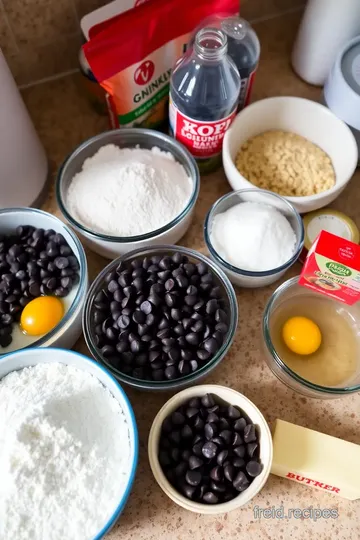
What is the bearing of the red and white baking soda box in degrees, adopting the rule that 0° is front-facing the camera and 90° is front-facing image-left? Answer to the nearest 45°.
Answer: approximately 0°
